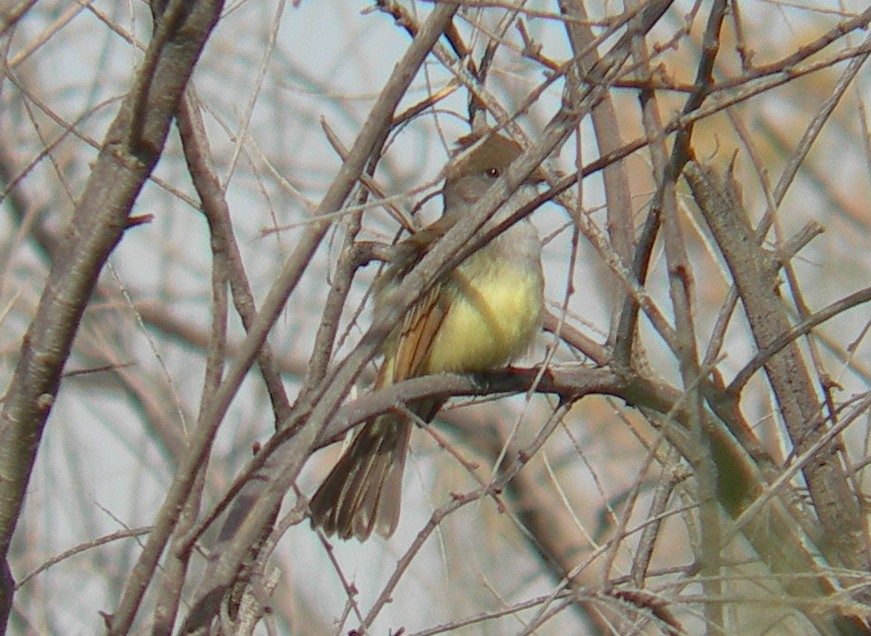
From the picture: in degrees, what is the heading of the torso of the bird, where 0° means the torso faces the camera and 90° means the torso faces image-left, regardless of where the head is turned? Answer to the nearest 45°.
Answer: approximately 315°
